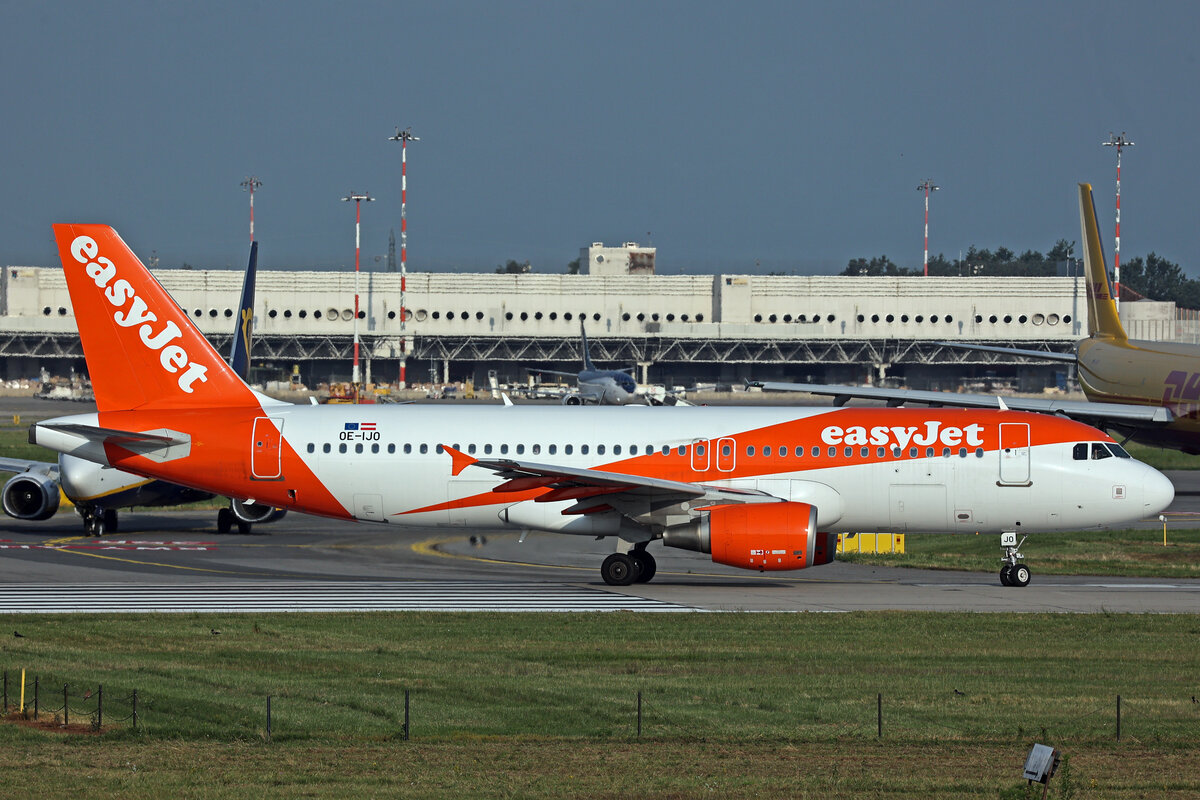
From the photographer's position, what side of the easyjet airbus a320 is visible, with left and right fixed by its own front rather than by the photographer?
right

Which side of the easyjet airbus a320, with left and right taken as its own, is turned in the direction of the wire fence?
right
